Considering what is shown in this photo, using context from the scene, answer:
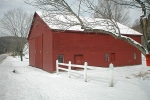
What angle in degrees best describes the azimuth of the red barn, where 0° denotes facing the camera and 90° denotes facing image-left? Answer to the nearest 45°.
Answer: approximately 45°
